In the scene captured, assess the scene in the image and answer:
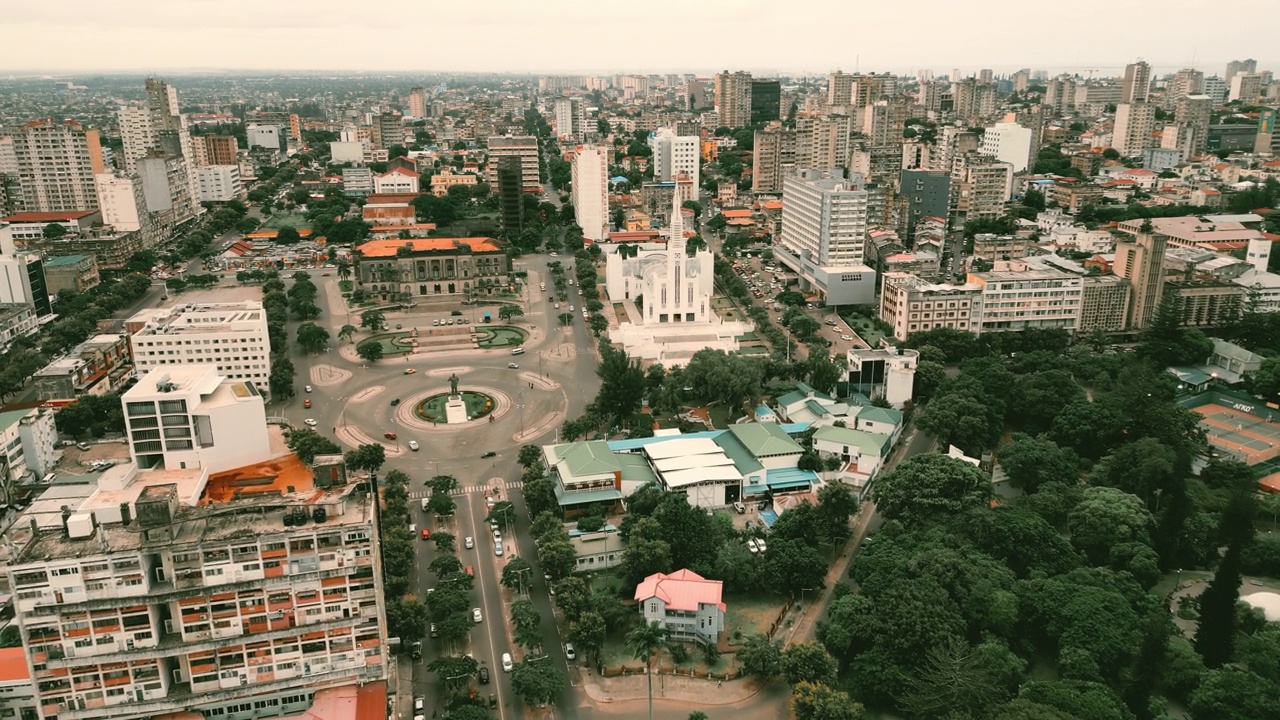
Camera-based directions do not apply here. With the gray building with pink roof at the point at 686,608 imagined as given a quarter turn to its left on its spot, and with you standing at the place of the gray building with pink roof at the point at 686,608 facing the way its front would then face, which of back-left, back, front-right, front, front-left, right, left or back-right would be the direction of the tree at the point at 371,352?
back-left

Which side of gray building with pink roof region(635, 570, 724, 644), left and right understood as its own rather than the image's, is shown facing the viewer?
front

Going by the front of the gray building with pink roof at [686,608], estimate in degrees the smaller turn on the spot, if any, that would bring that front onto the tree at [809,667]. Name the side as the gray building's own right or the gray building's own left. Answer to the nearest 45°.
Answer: approximately 45° to the gray building's own left

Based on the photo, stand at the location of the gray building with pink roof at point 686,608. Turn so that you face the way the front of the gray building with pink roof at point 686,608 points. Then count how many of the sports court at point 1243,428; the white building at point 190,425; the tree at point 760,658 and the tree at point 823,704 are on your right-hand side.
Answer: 1

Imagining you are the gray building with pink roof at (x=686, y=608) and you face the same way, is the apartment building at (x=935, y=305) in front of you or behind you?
behind

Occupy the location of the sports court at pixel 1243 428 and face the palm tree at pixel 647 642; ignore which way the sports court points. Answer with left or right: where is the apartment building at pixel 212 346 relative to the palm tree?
right

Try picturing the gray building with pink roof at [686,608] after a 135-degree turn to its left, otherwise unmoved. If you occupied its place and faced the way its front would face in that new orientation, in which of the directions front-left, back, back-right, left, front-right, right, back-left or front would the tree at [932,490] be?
front

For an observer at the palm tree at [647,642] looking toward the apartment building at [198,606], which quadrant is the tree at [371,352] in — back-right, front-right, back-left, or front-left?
front-right

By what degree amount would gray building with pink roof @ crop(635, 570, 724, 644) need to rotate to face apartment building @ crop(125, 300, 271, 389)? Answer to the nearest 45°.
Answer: approximately 135° to its right

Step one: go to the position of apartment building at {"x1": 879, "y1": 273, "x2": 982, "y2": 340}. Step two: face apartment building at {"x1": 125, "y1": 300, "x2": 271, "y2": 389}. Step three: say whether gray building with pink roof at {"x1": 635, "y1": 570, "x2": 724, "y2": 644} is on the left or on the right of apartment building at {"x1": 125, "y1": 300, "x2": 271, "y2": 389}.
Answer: left

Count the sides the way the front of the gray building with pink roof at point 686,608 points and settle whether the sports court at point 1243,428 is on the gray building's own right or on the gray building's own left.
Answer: on the gray building's own left

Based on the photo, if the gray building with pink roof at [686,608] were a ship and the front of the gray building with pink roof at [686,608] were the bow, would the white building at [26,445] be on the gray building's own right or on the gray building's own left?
on the gray building's own right

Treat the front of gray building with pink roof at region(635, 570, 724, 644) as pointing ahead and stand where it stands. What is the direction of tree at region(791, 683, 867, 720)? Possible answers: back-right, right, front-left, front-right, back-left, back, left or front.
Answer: front-left

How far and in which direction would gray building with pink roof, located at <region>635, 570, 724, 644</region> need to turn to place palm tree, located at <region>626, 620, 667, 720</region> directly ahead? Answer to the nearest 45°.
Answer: approximately 45° to its right

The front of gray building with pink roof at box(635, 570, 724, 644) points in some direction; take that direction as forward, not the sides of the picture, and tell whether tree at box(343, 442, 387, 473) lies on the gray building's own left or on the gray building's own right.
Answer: on the gray building's own right

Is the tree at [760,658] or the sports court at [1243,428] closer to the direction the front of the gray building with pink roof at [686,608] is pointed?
the tree

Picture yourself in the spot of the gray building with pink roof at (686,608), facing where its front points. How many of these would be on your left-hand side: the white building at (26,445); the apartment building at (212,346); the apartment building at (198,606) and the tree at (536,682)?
0

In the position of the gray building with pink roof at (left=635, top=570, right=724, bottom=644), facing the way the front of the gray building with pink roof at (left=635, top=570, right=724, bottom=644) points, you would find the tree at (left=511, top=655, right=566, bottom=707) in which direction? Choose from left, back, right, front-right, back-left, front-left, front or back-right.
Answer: front-right

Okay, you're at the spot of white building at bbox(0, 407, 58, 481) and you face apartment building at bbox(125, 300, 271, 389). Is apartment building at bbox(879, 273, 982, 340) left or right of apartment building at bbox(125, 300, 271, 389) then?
right

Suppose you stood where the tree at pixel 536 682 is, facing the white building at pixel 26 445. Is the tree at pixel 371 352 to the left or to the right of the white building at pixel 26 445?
right
